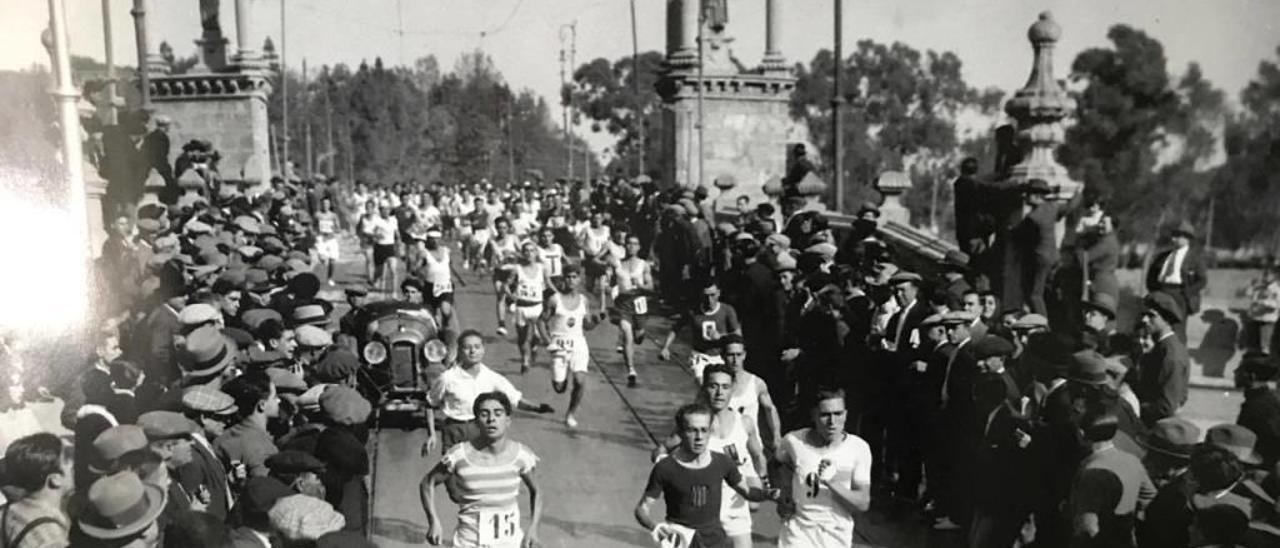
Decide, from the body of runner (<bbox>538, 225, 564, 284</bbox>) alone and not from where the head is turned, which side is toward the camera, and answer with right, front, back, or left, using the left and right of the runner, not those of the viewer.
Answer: front

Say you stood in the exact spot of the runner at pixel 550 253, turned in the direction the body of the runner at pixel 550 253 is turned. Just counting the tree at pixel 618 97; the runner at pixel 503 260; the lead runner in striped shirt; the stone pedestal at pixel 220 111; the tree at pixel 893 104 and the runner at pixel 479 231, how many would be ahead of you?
1

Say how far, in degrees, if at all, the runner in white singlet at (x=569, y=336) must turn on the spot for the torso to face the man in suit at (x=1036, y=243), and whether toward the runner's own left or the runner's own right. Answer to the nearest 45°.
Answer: approximately 90° to the runner's own left

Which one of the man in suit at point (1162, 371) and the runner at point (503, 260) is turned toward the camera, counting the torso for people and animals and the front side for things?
the runner

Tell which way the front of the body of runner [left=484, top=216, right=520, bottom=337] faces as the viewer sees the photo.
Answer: toward the camera

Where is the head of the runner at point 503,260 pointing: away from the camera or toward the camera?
toward the camera

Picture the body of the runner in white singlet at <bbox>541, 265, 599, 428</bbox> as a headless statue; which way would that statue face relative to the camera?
toward the camera

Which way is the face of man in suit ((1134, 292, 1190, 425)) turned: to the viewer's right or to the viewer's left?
to the viewer's left

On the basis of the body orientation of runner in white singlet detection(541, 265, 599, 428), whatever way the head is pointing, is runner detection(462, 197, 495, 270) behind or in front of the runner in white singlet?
behind
